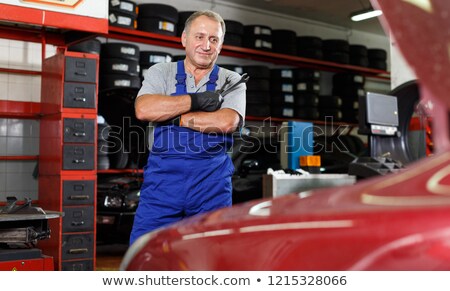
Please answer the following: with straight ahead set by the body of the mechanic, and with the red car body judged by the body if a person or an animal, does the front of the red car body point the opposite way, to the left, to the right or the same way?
to the right

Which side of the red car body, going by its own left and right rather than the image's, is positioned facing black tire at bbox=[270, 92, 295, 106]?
right

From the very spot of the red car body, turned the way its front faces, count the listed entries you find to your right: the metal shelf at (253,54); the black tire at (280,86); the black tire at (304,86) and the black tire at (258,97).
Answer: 4

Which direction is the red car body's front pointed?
to the viewer's left

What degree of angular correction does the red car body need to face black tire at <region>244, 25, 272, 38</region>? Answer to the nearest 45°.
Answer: approximately 90° to its right

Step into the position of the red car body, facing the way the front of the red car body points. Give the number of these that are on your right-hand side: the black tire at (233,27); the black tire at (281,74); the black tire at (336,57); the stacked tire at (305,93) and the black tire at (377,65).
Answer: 5

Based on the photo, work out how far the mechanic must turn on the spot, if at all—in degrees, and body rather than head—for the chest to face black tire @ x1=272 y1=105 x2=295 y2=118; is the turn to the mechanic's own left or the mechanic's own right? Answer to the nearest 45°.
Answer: approximately 180°

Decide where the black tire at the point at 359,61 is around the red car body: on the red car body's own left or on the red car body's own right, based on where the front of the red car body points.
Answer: on the red car body's own right

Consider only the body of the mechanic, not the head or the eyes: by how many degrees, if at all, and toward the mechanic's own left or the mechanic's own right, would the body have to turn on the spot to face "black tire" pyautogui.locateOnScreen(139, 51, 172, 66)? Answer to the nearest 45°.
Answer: approximately 180°

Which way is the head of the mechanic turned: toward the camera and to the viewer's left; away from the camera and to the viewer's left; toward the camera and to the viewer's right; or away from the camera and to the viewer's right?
toward the camera and to the viewer's right

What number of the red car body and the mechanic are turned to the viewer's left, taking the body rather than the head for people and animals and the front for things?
1

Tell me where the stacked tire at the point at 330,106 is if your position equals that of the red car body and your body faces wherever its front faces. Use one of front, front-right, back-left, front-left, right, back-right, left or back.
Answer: right

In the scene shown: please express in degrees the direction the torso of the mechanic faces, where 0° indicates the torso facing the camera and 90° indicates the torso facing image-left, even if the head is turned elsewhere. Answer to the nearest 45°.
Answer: approximately 0°

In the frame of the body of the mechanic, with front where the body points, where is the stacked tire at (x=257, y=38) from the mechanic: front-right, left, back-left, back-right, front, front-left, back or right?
back

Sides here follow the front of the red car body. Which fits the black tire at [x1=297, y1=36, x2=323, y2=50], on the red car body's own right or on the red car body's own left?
on the red car body's own right
